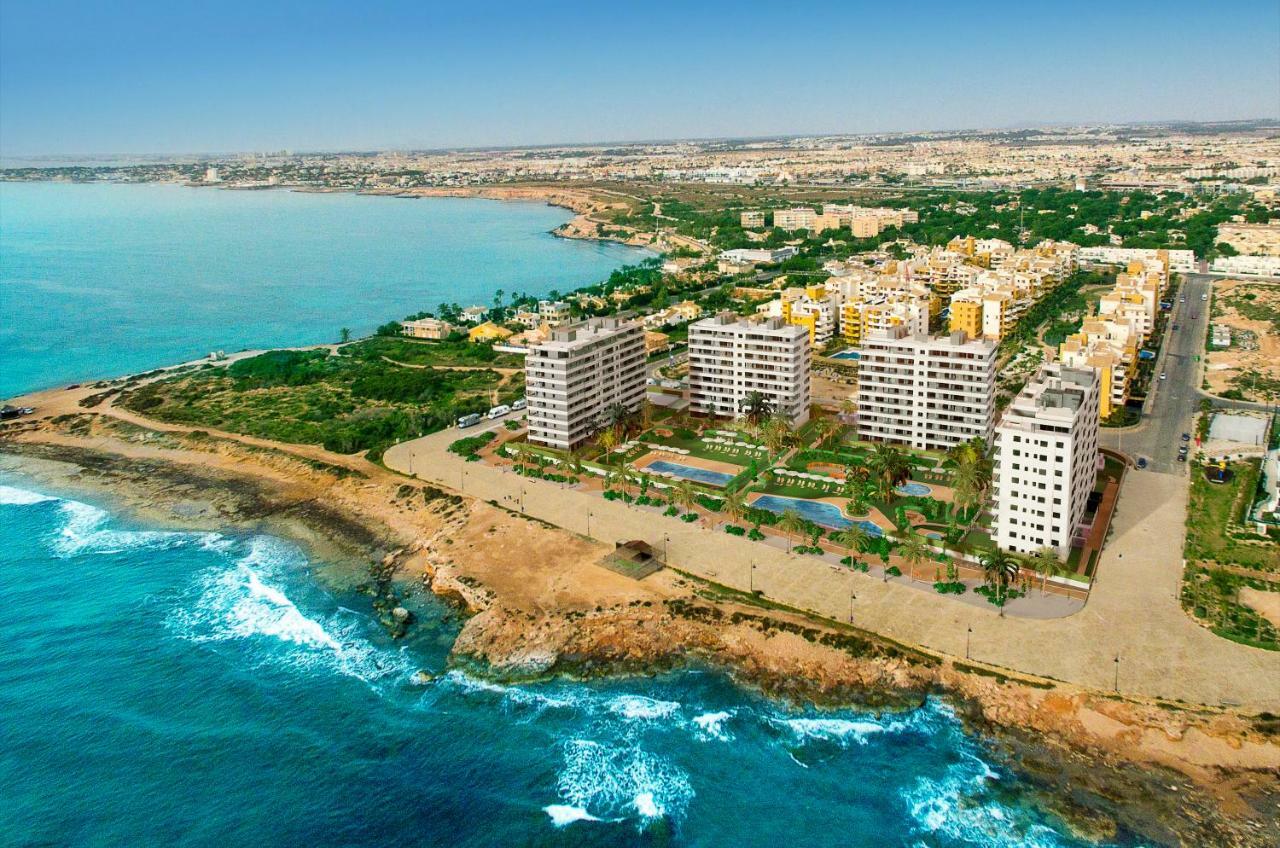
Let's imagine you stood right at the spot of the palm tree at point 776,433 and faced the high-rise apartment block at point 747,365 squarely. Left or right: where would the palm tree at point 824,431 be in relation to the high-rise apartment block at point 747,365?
right

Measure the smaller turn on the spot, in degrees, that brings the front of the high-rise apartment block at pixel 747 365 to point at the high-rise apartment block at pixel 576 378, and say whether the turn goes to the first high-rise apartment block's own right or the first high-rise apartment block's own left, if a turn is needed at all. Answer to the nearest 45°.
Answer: approximately 45° to the first high-rise apartment block's own right

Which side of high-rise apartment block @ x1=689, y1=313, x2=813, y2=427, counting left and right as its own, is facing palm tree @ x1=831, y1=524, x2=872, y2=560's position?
front

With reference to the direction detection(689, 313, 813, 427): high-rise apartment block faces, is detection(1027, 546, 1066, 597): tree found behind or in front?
in front

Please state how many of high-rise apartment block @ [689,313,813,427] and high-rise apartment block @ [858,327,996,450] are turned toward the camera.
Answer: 2

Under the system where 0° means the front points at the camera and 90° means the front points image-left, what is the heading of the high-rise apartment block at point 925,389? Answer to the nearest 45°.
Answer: approximately 0°

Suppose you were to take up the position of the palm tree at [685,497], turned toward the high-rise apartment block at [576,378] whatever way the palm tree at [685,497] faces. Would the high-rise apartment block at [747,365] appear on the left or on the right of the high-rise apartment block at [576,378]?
right

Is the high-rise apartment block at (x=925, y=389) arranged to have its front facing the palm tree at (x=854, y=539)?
yes

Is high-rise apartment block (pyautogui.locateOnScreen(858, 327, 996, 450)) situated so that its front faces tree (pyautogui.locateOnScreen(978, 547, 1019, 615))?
yes
